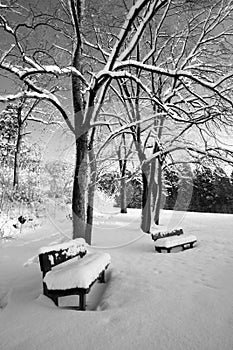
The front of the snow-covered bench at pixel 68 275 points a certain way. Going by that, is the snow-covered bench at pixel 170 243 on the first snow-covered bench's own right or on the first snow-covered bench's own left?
on the first snow-covered bench's own left

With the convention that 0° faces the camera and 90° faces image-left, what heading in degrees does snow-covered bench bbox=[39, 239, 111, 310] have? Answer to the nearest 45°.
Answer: approximately 315°

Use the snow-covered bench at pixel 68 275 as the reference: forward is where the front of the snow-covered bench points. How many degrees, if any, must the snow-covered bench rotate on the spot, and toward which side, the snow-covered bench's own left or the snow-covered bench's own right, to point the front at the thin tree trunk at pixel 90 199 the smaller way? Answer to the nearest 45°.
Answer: approximately 135° to the snow-covered bench's own left
